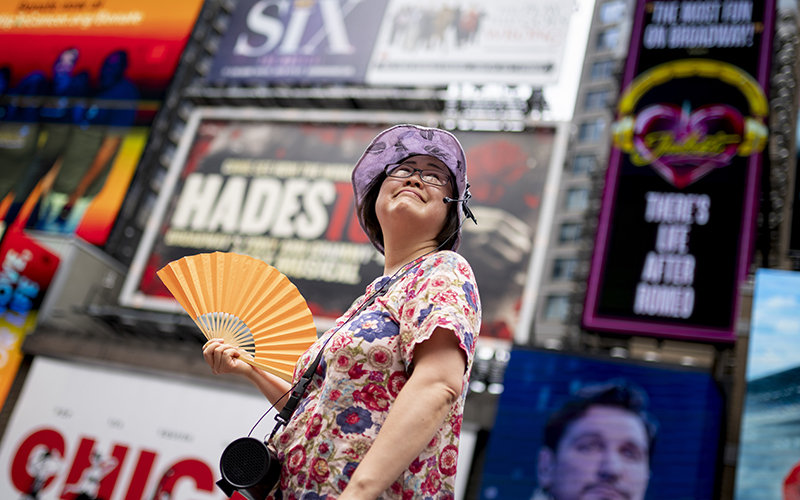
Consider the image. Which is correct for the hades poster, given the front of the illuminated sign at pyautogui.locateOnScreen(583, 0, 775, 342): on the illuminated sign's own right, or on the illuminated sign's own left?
on the illuminated sign's own right

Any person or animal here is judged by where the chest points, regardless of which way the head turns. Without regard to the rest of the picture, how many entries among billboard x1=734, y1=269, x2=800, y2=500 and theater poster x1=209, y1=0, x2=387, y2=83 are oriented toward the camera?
2

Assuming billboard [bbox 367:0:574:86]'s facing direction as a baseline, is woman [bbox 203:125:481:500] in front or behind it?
in front

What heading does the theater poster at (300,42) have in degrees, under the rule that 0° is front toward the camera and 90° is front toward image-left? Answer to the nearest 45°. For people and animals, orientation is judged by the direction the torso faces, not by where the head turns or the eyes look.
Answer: approximately 0°
